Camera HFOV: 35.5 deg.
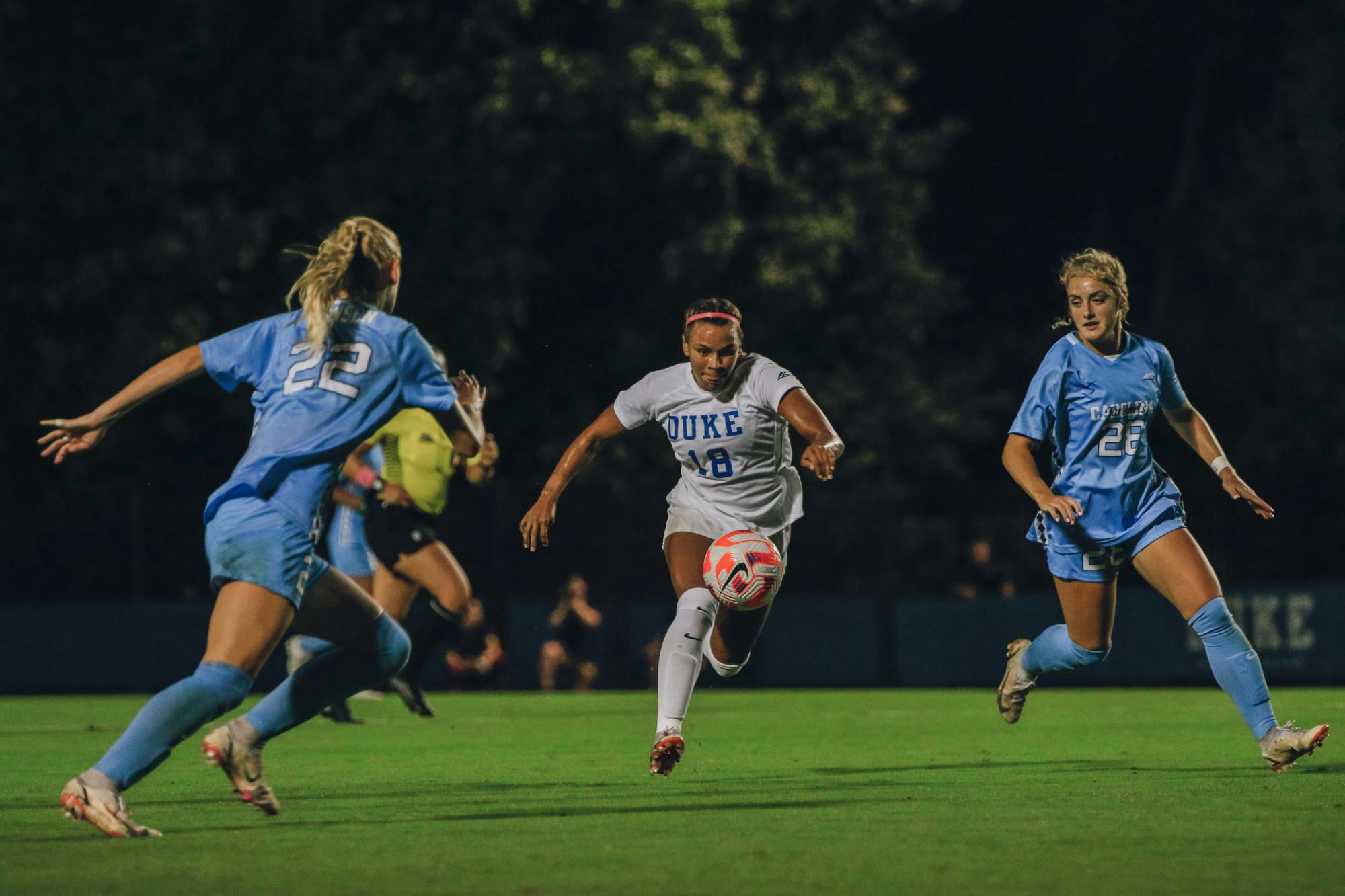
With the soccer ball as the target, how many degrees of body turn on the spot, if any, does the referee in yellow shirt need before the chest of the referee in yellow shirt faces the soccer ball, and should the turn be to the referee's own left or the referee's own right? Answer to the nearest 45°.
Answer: approximately 45° to the referee's own right

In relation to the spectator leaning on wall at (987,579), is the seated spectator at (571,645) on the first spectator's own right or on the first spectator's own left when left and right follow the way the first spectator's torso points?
on the first spectator's own right

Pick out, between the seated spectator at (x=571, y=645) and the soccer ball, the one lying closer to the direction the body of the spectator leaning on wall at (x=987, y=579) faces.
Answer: the soccer ball

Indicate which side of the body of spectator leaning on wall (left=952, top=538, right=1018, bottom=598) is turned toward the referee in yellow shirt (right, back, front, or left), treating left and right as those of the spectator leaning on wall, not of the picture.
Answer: front

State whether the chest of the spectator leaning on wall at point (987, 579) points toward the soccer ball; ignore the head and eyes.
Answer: yes

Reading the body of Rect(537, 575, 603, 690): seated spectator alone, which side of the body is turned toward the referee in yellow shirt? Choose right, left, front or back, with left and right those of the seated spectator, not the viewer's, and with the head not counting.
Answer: front

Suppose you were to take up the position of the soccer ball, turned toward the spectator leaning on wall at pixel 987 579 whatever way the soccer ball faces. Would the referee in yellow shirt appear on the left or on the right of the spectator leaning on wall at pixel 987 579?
left

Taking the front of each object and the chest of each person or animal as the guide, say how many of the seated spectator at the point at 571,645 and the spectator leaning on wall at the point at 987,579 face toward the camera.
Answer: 2

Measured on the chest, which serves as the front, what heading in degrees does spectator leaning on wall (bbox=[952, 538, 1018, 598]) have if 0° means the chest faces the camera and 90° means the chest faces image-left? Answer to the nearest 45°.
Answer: approximately 0°

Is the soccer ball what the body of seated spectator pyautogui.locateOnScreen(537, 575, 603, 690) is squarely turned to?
yes

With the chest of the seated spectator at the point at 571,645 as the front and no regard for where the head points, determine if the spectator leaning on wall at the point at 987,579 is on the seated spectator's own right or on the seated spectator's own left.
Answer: on the seated spectator's own left
